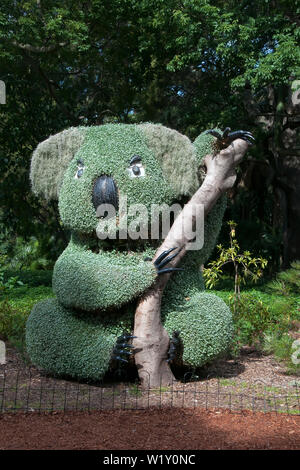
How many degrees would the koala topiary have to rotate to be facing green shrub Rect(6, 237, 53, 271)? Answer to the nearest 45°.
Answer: approximately 180°

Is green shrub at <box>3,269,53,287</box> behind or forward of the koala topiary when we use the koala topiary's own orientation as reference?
behind

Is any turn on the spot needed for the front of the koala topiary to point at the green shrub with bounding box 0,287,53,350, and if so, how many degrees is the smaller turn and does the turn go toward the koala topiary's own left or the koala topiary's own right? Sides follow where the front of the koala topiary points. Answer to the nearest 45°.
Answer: approximately 135° to the koala topiary's own right

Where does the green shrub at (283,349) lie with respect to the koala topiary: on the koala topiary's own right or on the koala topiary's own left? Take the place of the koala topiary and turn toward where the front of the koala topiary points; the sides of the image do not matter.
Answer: on the koala topiary's own left

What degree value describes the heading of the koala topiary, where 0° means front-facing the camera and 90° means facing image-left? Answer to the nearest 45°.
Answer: approximately 0°
